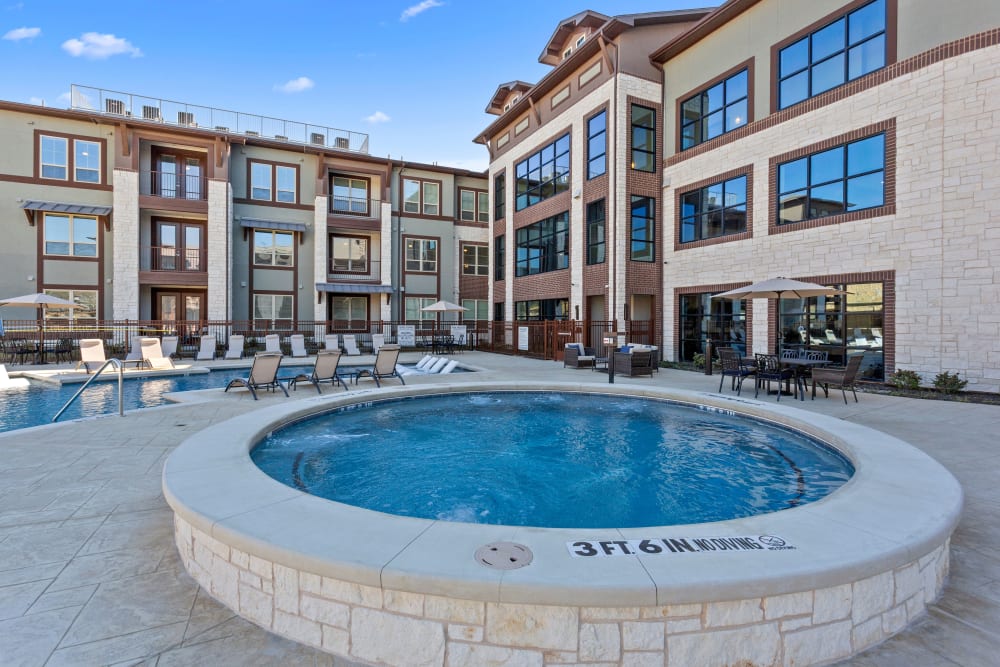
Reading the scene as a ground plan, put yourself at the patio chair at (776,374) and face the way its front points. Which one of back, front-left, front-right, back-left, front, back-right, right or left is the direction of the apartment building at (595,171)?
left

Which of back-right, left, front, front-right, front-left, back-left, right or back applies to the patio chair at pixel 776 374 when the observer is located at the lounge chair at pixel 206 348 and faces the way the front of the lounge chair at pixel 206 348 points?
front-left

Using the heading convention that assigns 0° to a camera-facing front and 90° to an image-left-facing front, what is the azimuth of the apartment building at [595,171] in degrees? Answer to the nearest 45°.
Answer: approximately 45°

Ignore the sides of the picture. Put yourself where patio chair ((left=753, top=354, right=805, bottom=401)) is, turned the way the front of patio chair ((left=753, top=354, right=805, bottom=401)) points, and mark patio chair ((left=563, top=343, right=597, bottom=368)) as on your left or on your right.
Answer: on your left

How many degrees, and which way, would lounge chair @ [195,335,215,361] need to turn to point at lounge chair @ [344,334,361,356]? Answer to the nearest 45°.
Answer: approximately 90° to its left

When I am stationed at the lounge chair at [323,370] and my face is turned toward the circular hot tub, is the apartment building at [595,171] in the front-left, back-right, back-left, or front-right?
back-left

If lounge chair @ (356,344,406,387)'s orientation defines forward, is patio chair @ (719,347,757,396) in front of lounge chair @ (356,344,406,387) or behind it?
behind
